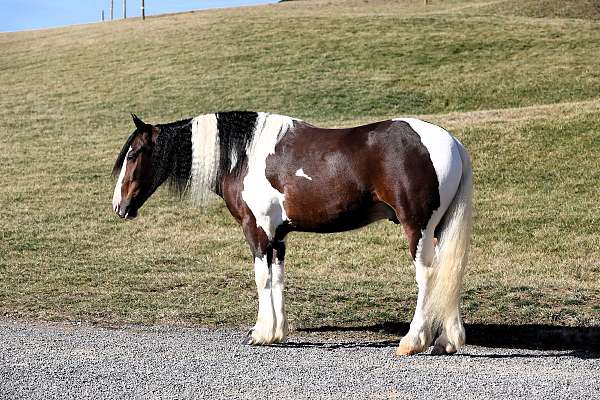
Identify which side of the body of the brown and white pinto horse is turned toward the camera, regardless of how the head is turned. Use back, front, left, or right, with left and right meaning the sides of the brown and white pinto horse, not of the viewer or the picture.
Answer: left
